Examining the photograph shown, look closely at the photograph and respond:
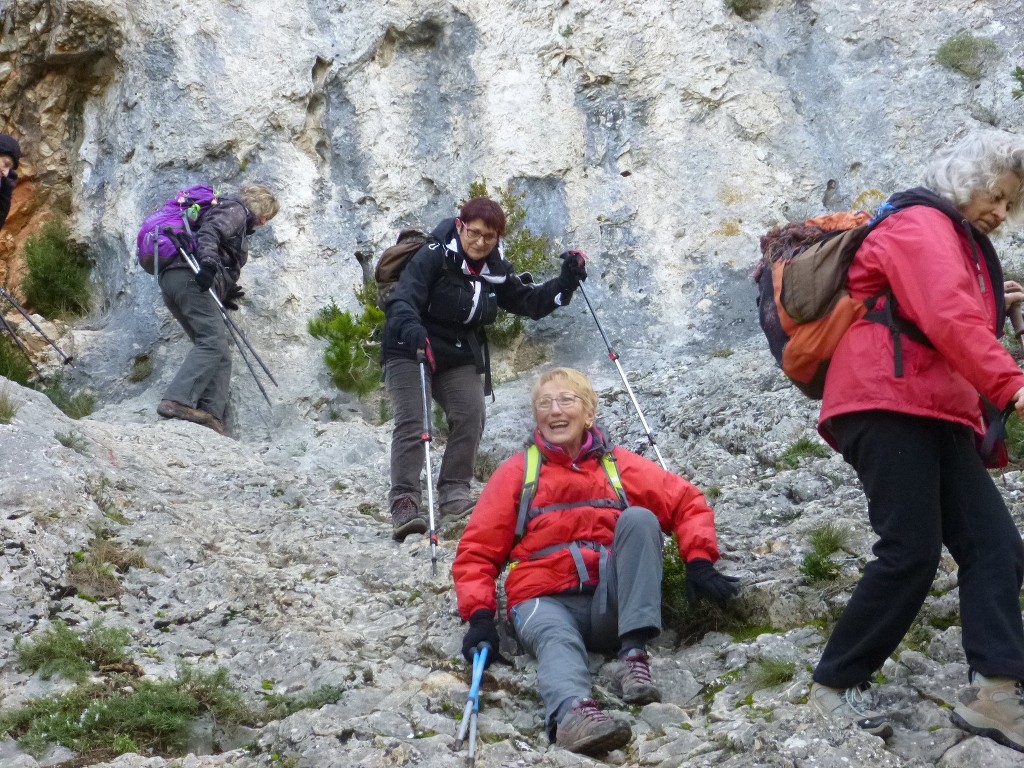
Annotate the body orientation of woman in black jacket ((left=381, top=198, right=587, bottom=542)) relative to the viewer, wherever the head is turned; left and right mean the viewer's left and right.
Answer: facing the viewer and to the right of the viewer

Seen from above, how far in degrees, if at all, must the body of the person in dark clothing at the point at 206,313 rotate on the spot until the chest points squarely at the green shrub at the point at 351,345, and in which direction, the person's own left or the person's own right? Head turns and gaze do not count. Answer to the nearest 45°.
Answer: approximately 45° to the person's own left

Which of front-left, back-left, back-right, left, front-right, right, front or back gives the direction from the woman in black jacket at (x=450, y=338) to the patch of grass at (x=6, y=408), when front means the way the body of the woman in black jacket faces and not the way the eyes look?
back-right

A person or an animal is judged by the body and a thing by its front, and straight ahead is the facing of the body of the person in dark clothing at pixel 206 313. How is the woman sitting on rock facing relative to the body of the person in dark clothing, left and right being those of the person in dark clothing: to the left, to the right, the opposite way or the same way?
to the right

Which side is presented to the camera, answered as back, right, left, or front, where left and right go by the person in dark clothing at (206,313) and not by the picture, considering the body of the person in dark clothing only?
right

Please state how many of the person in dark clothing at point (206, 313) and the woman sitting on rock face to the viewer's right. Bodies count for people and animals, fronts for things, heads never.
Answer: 1

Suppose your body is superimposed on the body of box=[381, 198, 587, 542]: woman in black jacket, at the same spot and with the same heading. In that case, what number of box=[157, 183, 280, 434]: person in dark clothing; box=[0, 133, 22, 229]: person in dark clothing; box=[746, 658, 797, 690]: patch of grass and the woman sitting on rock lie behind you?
2

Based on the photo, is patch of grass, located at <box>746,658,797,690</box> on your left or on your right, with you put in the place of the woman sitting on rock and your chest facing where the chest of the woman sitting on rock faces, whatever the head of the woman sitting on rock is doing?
on your left

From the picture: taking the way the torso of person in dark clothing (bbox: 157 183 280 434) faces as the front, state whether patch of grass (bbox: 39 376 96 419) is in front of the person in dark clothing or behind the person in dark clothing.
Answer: behind

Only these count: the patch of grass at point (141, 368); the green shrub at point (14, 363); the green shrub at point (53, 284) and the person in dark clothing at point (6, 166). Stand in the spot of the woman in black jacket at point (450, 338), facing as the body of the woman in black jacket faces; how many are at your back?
4

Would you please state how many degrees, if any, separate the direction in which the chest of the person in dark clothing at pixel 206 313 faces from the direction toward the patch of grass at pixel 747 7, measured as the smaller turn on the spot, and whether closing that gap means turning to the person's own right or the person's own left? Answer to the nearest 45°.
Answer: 0° — they already face it

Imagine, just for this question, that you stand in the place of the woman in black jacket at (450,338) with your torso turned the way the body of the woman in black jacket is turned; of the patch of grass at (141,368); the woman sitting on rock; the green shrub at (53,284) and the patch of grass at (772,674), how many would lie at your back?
2

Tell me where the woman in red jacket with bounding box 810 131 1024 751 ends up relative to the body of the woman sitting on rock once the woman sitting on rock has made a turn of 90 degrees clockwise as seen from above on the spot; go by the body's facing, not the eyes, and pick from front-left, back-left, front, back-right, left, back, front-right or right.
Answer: back-left
